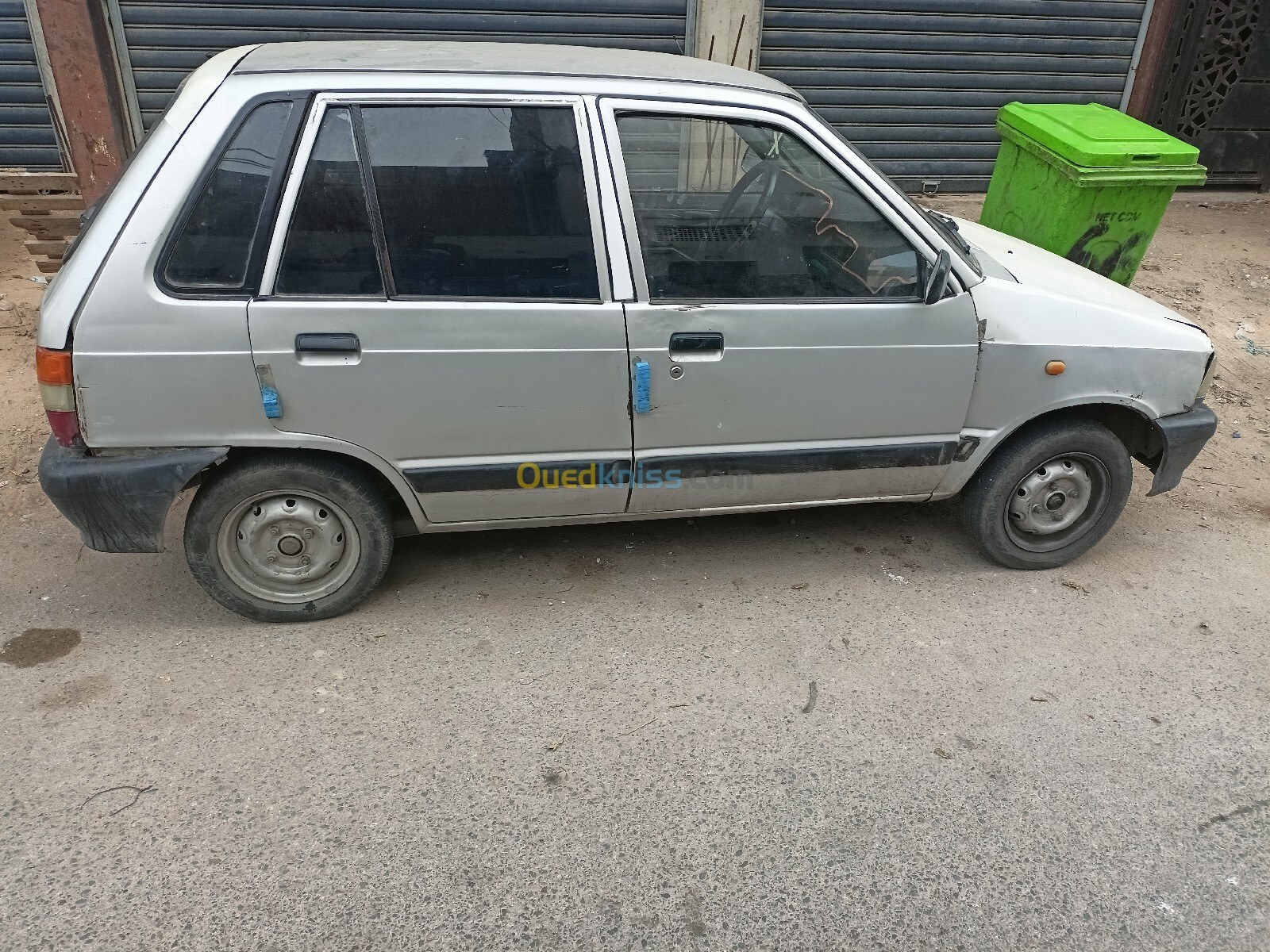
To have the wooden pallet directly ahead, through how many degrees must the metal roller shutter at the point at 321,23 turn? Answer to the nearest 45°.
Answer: approximately 90° to its right

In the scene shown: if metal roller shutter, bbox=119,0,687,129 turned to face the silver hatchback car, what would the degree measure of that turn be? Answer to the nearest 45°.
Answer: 0° — it already faces it

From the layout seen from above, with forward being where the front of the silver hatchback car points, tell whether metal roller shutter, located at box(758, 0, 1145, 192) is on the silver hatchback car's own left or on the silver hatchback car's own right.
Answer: on the silver hatchback car's own left

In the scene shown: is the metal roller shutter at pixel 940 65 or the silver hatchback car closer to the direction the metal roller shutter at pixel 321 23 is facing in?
the silver hatchback car

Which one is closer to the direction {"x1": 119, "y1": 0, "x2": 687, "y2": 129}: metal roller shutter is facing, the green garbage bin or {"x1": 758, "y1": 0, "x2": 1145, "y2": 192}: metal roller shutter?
the green garbage bin

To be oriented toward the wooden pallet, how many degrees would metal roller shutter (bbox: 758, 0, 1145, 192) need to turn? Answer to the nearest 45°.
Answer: approximately 45° to its right

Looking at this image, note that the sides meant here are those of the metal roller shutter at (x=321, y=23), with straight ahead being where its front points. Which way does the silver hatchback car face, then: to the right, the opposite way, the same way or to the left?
to the left

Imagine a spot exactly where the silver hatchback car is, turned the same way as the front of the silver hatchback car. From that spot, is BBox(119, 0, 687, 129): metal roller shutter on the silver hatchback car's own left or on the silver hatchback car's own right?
on the silver hatchback car's own left

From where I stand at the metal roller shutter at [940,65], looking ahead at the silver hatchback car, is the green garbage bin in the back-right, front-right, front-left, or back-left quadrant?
front-left

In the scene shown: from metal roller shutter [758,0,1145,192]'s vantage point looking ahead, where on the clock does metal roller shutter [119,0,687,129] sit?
metal roller shutter [119,0,687,129] is roughly at 2 o'clock from metal roller shutter [758,0,1145,192].

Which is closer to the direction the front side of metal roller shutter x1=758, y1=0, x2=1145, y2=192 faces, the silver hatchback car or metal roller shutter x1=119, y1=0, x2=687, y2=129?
the silver hatchback car

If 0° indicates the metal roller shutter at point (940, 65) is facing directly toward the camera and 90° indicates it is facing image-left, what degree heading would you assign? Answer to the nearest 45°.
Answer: approximately 0°

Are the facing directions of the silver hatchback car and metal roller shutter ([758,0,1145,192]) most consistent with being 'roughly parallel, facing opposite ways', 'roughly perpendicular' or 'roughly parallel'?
roughly perpendicular

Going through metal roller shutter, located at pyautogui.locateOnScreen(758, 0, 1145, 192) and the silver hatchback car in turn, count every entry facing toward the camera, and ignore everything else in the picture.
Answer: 1

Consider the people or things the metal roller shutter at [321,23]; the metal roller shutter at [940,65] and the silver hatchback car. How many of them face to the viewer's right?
1

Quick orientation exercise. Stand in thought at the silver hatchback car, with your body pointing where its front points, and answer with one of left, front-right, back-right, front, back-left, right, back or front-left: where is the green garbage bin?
front-left

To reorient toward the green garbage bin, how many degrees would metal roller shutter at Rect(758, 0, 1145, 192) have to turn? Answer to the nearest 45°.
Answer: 0° — it already faces it

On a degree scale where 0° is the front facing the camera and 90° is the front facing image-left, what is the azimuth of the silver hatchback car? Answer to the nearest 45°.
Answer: approximately 270°

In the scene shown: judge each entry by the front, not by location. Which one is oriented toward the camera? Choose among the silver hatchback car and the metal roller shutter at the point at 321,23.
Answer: the metal roller shutter
